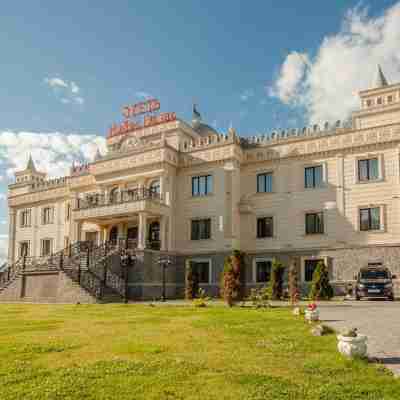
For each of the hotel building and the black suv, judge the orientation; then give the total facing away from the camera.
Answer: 0

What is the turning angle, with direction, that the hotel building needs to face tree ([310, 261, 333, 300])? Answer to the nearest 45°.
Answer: approximately 90° to its left

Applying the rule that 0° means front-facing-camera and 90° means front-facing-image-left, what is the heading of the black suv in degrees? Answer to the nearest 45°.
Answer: approximately 0°

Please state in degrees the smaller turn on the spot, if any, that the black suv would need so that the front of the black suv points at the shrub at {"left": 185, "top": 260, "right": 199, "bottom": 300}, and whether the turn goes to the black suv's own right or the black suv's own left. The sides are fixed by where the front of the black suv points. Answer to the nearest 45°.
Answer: approximately 90° to the black suv's own right

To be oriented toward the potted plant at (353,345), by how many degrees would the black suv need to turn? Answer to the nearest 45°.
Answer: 0° — it already faces it

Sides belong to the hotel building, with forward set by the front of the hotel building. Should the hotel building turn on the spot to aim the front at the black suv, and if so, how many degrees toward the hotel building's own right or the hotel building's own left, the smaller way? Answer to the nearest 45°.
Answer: approximately 90° to the hotel building's own left

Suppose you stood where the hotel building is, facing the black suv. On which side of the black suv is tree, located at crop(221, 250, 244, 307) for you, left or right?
right

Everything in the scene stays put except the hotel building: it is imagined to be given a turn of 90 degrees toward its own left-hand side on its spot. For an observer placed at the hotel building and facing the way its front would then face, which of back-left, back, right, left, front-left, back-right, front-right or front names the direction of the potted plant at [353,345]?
front-right

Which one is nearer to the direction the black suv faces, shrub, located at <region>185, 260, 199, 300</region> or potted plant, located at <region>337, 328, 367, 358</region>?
the potted plant

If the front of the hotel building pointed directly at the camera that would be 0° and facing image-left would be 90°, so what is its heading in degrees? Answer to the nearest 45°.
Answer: approximately 45°
